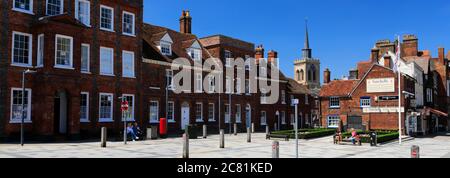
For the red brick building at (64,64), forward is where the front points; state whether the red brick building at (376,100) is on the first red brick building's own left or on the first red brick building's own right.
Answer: on the first red brick building's own left

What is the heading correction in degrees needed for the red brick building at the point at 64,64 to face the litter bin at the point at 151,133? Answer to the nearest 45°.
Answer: approximately 45° to its left

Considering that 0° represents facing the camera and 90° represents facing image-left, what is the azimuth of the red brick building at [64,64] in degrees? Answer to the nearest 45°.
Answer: approximately 315°

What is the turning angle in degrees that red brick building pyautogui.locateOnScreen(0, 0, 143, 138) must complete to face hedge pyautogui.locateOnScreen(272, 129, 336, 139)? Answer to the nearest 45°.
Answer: approximately 45° to its left
